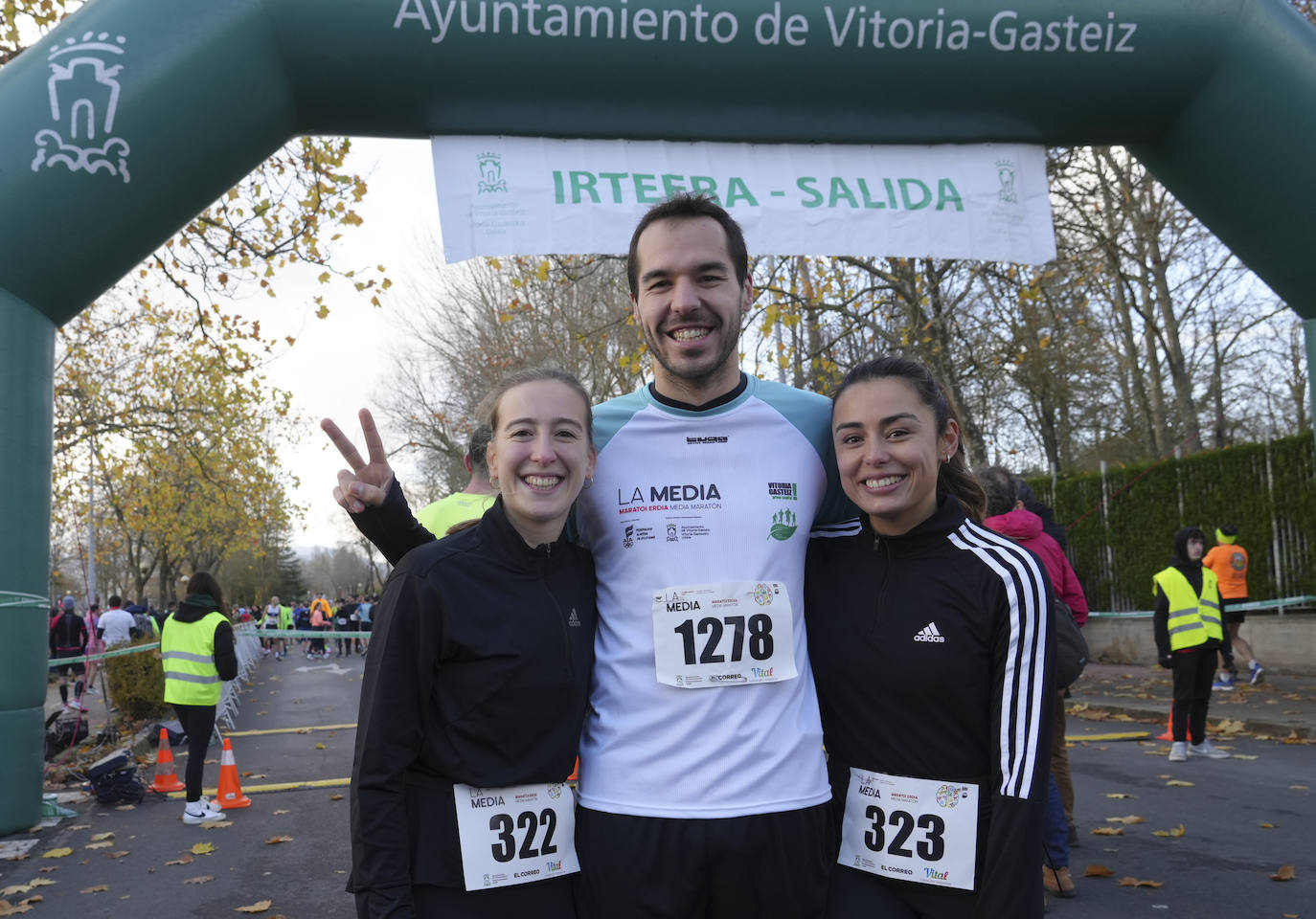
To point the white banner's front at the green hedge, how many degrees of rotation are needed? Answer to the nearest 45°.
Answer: approximately 135° to its left

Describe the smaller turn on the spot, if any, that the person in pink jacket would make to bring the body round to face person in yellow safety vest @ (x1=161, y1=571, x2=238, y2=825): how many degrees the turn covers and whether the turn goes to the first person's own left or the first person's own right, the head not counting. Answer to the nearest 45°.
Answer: approximately 45° to the first person's own left

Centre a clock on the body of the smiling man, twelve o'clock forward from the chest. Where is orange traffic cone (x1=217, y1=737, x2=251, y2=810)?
The orange traffic cone is roughly at 5 o'clock from the smiling man.

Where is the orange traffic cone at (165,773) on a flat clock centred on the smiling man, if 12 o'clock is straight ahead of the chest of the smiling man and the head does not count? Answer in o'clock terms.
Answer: The orange traffic cone is roughly at 5 o'clock from the smiling man.

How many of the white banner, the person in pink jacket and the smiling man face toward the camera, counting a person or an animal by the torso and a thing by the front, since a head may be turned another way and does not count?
2

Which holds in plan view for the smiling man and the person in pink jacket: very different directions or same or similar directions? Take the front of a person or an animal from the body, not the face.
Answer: very different directions

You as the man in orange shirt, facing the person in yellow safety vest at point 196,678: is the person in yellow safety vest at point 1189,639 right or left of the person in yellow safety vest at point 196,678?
left

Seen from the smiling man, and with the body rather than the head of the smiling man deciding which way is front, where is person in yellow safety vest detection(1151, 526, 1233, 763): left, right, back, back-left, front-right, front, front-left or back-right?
back-left

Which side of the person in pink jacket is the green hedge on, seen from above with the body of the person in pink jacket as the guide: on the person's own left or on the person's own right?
on the person's own right

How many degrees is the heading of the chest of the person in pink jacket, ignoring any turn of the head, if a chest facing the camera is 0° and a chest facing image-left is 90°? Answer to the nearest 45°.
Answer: approximately 135°
